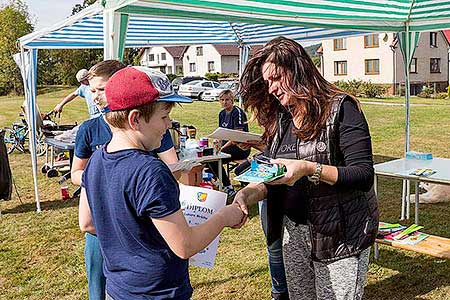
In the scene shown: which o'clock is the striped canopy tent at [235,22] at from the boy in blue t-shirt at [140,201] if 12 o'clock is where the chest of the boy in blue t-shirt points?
The striped canopy tent is roughly at 11 o'clock from the boy in blue t-shirt.

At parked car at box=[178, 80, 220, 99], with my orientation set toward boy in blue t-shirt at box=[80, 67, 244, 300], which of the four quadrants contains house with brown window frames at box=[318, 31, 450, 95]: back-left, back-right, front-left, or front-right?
back-left

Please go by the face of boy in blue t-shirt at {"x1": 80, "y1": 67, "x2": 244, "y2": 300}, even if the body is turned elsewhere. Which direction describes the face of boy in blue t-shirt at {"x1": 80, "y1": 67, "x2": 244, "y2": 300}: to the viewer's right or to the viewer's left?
to the viewer's right

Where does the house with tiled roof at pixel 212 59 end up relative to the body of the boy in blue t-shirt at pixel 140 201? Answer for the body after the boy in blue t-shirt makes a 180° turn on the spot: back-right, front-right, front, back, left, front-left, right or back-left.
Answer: back-right

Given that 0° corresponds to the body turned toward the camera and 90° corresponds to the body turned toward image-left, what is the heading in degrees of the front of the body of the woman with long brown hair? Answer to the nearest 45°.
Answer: approximately 45°

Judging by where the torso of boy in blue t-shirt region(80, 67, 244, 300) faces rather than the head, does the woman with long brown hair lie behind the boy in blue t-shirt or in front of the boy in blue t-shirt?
in front

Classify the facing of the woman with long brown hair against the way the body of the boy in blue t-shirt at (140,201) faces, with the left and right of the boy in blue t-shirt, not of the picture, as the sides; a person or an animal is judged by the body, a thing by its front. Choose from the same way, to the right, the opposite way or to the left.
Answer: the opposite way

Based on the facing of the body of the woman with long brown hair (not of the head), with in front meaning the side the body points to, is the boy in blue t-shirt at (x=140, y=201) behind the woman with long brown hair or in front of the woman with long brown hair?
in front

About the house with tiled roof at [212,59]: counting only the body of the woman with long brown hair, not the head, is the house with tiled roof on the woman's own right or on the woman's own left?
on the woman's own right

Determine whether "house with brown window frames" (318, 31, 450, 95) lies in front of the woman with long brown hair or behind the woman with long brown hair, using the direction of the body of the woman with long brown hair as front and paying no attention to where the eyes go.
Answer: behind

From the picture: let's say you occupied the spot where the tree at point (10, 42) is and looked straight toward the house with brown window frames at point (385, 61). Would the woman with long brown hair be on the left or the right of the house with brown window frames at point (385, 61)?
right
